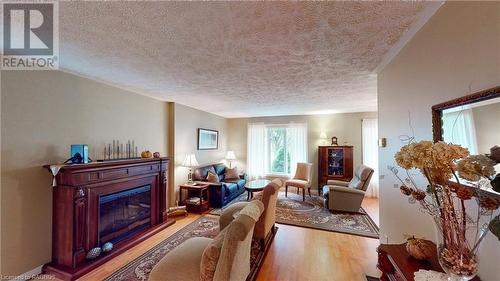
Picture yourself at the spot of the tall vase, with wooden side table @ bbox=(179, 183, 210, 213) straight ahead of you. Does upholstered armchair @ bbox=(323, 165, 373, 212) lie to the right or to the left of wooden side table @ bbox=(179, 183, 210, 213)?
right

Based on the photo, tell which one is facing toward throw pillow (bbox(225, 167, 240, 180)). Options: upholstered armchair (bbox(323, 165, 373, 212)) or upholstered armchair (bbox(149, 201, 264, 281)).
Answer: upholstered armchair (bbox(323, 165, 373, 212))

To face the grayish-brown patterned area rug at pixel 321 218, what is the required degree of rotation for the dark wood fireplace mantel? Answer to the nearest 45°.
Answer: approximately 45° to its left

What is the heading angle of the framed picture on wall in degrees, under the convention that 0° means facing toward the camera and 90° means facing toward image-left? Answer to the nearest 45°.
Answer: approximately 315°

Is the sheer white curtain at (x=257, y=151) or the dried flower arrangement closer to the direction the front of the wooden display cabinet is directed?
the dried flower arrangement

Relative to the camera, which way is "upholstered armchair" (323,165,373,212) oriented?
to the viewer's left

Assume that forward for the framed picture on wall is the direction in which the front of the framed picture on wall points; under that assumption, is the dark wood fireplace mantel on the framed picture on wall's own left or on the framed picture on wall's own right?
on the framed picture on wall's own right

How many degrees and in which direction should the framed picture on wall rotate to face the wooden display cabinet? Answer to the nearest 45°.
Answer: approximately 45° to its left

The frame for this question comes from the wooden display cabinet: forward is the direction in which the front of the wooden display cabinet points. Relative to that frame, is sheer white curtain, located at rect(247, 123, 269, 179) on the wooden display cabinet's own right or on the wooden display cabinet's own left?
on the wooden display cabinet's own right

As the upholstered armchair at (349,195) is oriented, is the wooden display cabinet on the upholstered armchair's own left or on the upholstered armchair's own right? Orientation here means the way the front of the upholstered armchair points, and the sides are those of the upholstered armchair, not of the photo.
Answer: on the upholstered armchair's own right

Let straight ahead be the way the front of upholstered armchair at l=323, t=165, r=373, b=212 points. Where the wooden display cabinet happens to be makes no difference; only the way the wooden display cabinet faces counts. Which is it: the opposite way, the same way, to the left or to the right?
to the left

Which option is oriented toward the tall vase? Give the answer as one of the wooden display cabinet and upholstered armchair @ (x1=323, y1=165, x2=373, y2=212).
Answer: the wooden display cabinet

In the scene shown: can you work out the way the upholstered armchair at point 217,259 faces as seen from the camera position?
facing to the left of the viewer

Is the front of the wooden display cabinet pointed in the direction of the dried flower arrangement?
yes

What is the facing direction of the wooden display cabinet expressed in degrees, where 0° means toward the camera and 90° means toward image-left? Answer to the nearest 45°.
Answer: approximately 0°

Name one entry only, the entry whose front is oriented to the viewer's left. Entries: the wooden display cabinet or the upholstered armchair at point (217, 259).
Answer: the upholstered armchair
